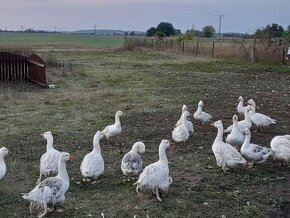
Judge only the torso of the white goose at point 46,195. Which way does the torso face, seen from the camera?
to the viewer's right

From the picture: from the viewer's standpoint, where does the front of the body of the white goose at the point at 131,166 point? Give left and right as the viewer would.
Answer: facing away from the viewer and to the right of the viewer

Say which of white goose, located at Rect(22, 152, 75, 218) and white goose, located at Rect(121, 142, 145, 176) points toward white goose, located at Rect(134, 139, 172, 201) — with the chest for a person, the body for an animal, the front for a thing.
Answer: white goose, located at Rect(22, 152, 75, 218)

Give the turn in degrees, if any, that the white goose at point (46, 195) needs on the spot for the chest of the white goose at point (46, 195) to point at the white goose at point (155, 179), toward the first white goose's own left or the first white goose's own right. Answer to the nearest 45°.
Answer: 0° — it already faces it

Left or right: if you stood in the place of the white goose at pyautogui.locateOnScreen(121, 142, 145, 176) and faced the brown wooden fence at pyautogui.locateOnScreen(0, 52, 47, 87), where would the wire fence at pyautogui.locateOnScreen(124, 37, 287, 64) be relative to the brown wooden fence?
right

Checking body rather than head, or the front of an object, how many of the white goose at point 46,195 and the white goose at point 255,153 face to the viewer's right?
1

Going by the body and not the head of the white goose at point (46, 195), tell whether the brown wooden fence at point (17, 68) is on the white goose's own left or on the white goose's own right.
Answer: on the white goose's own left

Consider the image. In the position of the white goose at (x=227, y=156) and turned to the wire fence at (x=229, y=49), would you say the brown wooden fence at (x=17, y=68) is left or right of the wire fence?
left

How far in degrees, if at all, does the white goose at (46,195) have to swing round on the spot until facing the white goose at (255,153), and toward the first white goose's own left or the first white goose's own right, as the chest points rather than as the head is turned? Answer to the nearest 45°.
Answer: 0° — it already faces it

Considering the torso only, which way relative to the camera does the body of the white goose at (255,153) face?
to the viewer's left

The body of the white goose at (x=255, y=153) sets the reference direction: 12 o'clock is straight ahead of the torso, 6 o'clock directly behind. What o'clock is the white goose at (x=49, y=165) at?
the white goose at (x=49, y=165) is roughly at 11 o'clock from the white goose at (x=255, y=153).

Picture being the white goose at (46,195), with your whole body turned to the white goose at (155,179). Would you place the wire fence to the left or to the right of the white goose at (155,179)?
left
